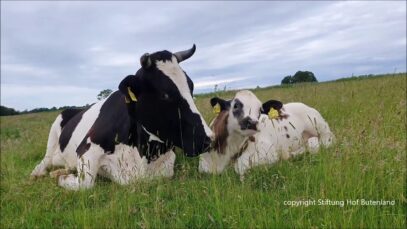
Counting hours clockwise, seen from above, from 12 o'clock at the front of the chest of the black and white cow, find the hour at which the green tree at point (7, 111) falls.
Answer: The green tree is roughly at 7 o'clock from the black and white cow.

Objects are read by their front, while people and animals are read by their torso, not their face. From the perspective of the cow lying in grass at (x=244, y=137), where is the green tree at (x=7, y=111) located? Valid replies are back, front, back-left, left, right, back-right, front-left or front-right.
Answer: right

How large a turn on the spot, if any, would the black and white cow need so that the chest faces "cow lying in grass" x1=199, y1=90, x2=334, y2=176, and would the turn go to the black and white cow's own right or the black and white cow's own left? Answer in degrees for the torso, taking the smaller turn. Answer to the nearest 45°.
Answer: approximately 45° to the black and white cow's own left

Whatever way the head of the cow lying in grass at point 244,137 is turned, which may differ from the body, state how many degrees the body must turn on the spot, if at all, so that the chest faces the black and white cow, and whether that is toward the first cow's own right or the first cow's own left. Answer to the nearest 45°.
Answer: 0° — it already faces it

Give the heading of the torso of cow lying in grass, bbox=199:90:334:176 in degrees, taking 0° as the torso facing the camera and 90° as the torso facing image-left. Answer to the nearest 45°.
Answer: approximately 45°

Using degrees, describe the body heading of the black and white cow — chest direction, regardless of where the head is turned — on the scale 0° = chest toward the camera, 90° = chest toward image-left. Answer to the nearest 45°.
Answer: approximately 315°

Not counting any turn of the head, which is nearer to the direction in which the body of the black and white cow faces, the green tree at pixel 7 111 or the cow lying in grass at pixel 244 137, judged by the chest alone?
the cow lying in grass

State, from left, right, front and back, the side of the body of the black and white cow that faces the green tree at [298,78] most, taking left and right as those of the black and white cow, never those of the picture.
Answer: left

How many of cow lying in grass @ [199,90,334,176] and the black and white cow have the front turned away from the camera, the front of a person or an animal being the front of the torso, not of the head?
0
